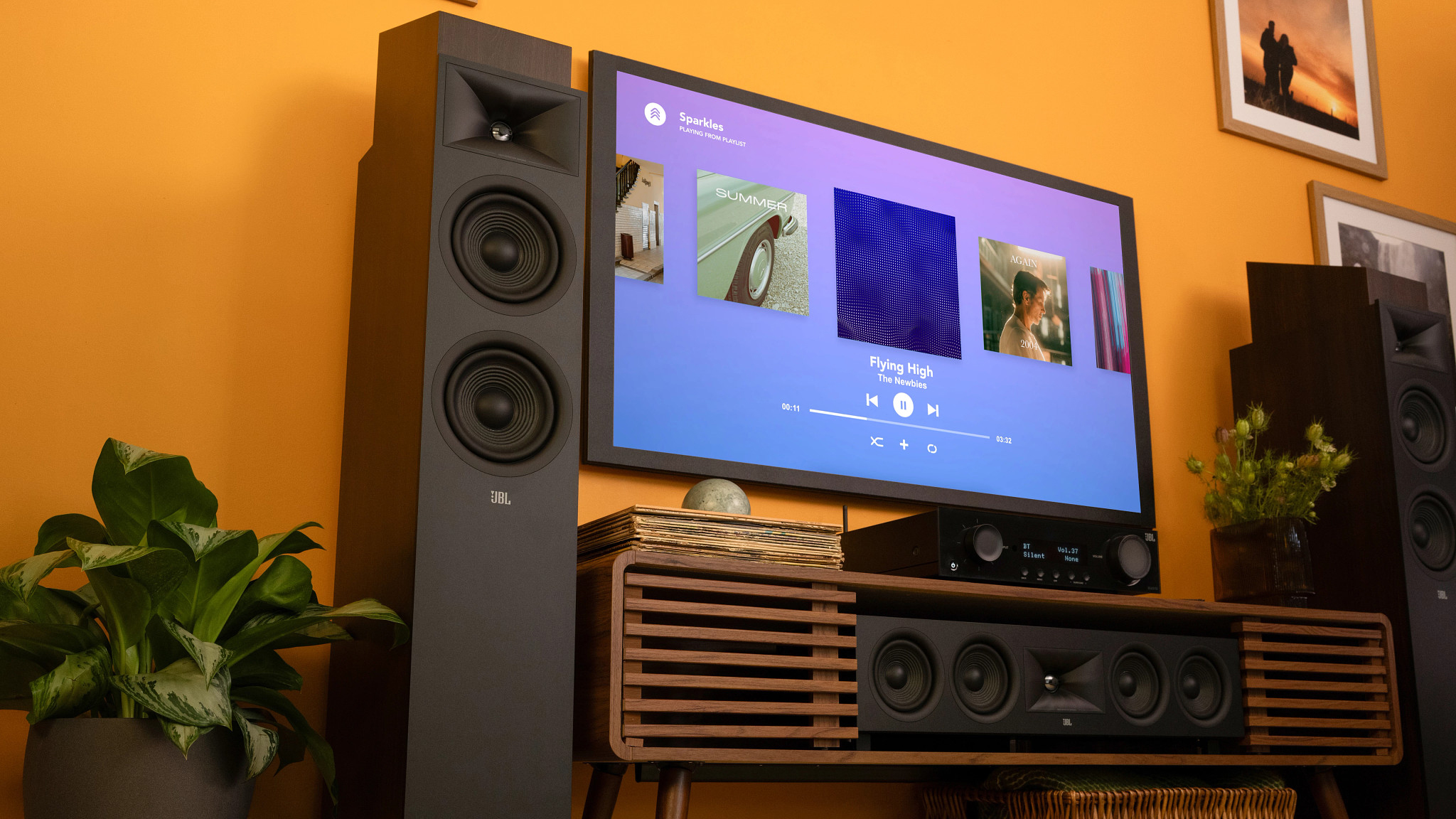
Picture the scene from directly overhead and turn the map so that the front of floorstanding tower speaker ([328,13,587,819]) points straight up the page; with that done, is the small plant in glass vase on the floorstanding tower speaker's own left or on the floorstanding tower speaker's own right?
on the floorstanding tower speaker's own left

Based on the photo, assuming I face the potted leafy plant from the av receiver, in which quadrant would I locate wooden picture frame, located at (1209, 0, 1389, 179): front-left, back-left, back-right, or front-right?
back-right

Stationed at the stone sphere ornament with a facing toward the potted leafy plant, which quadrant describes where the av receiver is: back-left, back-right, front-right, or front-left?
back-left

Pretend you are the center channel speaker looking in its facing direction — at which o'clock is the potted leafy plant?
The potted leafy plant is roughly at 3 o'clock from the center channel speaker.

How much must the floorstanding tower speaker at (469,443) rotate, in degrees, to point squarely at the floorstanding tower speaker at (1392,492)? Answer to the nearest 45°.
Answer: approximately 45° to its left

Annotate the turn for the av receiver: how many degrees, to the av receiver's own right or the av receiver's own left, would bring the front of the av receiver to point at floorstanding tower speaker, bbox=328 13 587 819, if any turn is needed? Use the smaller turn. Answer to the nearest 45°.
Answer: approximately 90° to the av receiver's own right

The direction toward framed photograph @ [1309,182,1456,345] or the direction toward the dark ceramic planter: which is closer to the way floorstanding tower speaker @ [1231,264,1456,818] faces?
the dark ceramic planter

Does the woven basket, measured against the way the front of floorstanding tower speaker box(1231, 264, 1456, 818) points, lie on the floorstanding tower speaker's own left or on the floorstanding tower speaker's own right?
on the floorstanding tower speaker's own right

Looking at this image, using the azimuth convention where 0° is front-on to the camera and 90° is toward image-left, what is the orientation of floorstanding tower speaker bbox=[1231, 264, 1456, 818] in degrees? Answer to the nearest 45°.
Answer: approximately 315°

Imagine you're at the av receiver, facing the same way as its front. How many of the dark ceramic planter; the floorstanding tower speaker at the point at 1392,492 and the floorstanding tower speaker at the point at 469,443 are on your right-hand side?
2

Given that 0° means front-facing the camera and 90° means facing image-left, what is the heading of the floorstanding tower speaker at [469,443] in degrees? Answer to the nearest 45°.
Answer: approximately 315°

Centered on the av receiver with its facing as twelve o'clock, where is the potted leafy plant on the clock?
The potted leafy plant is roughly at 3 o'clock from the av receiver.

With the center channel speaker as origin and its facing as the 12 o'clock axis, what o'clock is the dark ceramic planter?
The dark ceramic planter is roughly at 3 o'clock from the center channel speaker.
